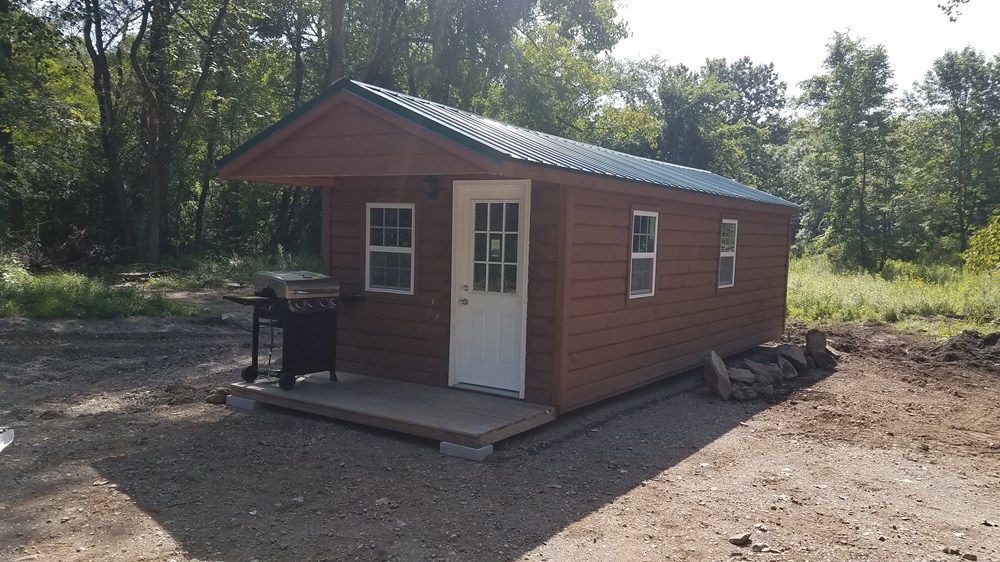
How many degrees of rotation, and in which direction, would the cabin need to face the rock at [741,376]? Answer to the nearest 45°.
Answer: approximately 135° to its left

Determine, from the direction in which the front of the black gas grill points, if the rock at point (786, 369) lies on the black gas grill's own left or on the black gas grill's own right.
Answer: on the black gas grill's own left

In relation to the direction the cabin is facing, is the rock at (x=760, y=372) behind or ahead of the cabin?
behind

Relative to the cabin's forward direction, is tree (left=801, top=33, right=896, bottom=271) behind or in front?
behind

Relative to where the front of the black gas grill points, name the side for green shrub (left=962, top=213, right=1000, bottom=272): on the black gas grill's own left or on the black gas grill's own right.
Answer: on the black gas grill's own left

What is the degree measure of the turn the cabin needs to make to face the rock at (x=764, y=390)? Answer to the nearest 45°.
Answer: approximately 135° to its left
